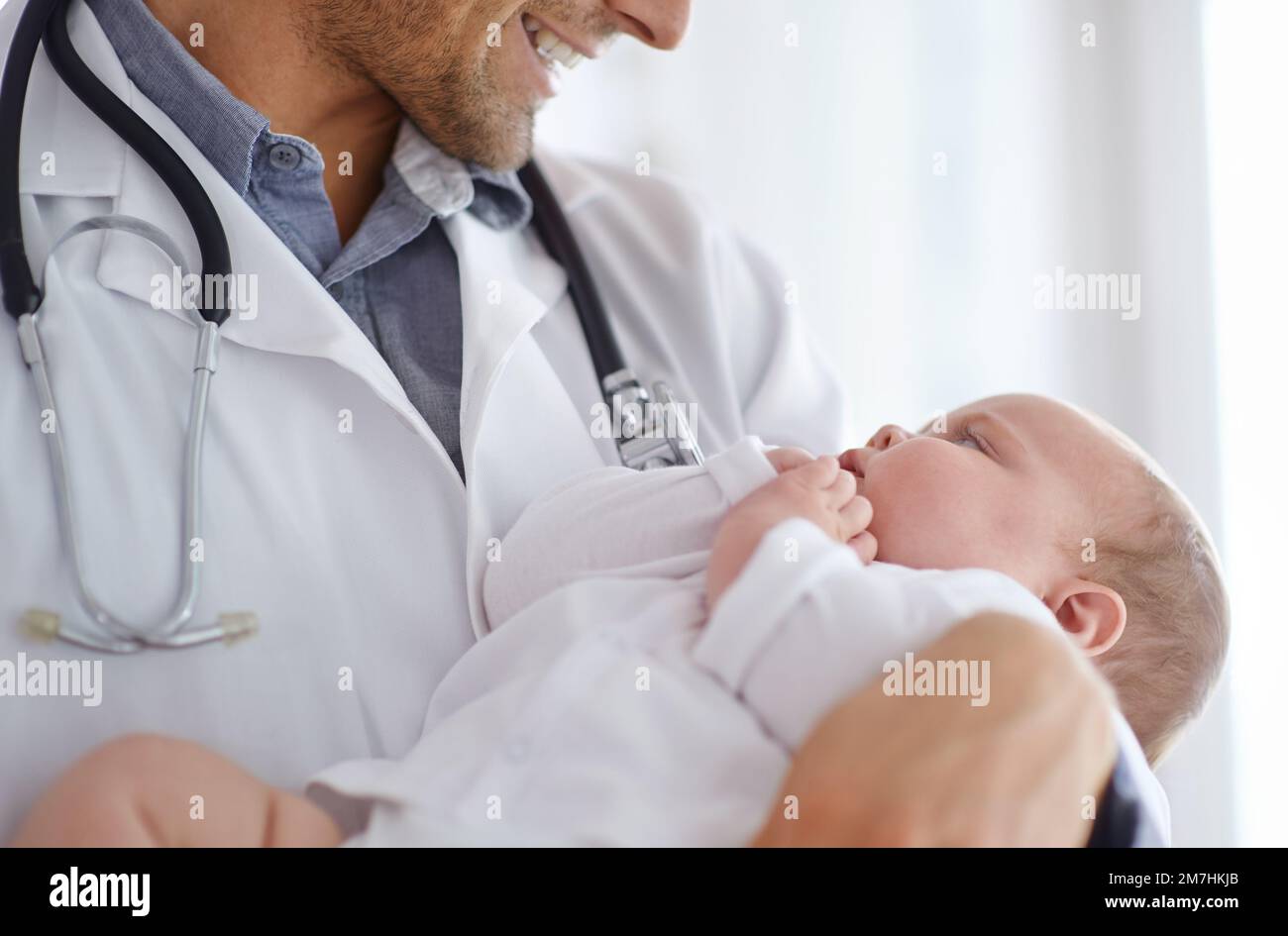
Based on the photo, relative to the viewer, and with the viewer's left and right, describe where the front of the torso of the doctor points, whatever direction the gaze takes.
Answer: facing the viewer and to the right of the viewer

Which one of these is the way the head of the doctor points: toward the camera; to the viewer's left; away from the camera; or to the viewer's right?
to the viewer's right
